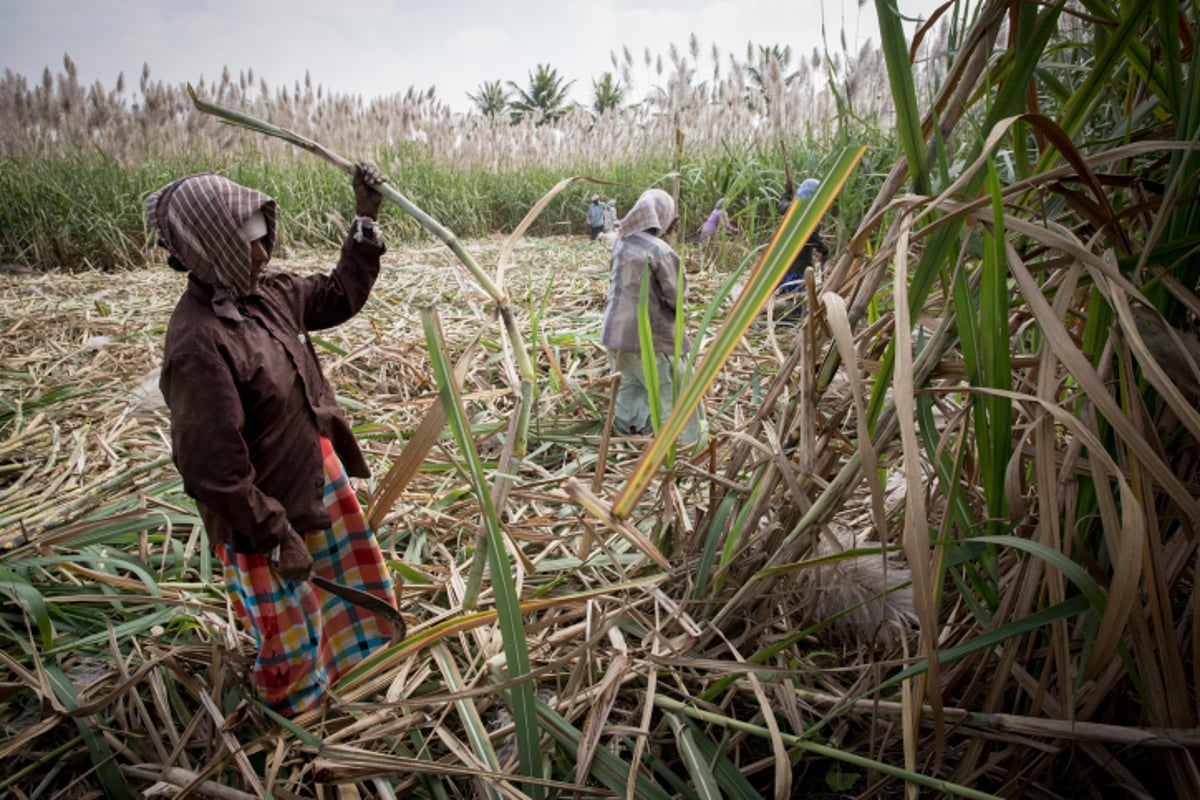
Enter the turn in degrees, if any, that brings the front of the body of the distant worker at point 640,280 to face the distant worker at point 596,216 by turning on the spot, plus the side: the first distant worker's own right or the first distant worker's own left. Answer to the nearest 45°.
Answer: approximately 45° to the first distant worker's own left

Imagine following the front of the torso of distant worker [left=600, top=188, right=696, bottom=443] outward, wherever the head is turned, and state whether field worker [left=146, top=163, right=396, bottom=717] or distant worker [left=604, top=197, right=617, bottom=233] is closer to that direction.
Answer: the distant worker

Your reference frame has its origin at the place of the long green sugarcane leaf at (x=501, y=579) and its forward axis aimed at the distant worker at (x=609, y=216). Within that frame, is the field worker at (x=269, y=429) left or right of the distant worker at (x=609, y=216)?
left

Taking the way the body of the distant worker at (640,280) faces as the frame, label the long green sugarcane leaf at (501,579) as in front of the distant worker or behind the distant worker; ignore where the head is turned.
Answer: behind

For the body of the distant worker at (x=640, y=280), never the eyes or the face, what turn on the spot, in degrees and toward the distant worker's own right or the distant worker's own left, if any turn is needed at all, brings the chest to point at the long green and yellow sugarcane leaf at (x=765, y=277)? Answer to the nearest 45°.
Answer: approximately 135° to the distant worker's own right

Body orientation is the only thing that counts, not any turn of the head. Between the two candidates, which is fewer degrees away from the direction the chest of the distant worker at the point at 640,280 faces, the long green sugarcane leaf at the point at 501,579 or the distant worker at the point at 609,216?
the distant worker

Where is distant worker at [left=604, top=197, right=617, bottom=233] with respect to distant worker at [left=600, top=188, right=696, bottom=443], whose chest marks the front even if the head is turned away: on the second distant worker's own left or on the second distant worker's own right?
on the second distant worker's own left

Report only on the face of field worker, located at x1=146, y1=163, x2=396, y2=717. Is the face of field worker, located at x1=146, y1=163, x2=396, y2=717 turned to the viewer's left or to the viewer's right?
to the viewer's right

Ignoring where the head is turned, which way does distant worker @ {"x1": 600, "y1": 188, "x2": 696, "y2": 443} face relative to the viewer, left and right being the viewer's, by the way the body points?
facing away from the viewer and to the right of the viewer
